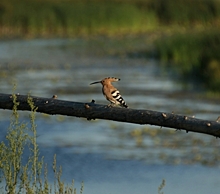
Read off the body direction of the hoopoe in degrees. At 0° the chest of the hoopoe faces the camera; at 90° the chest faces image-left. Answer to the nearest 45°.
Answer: approximately 90°
